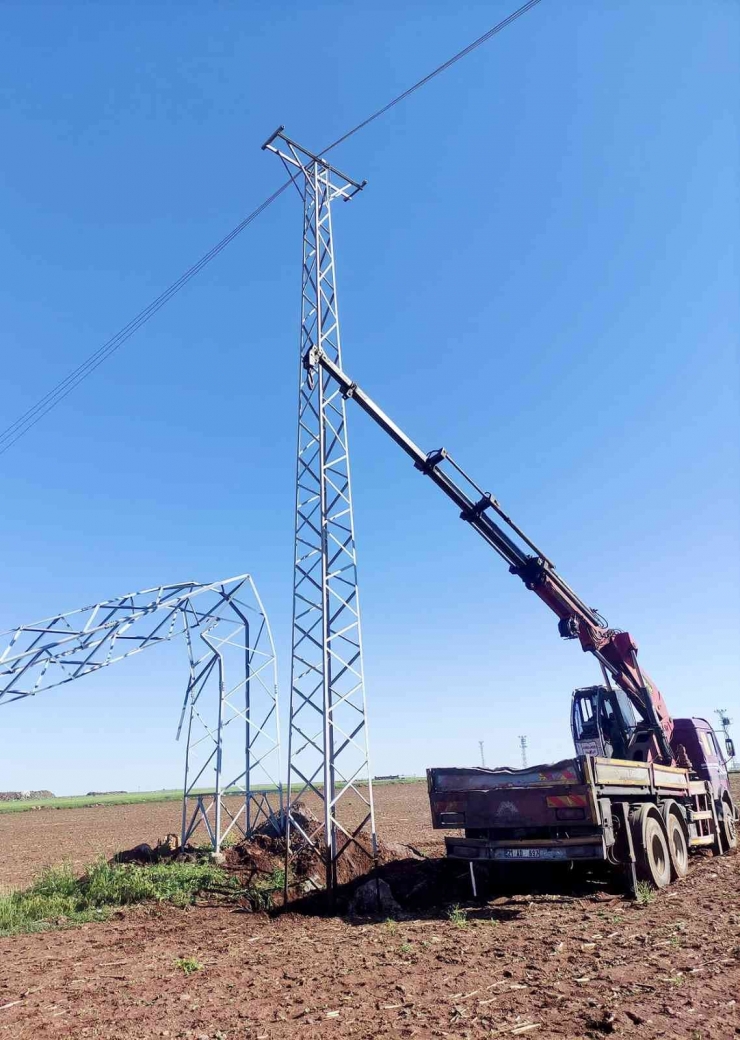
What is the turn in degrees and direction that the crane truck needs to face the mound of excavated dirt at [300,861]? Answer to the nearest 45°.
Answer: approximately 135° to its left

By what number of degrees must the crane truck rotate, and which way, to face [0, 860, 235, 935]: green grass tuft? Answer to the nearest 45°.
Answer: approximately 135° to its left

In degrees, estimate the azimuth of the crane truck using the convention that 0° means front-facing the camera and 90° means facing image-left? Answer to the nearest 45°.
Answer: approximately 225°
